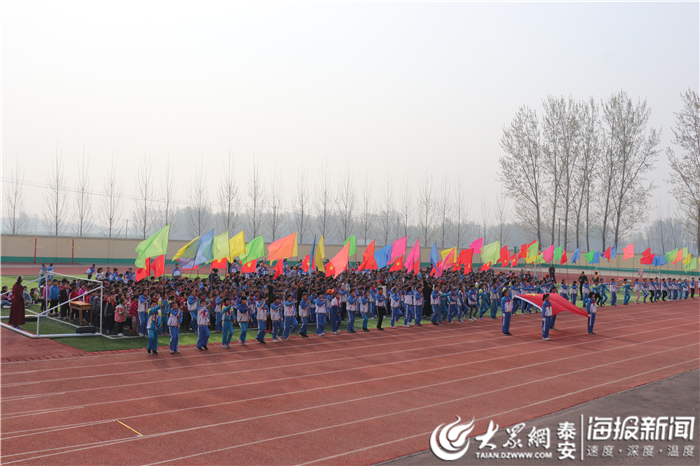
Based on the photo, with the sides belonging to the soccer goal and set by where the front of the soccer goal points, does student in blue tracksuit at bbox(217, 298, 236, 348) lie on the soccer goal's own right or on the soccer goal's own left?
on the soccer goal's own right

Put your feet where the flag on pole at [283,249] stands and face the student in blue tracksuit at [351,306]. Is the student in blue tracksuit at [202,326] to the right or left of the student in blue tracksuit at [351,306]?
right

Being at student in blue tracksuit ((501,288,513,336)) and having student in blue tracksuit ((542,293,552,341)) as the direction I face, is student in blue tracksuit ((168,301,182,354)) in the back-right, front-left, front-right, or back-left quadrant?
back-right

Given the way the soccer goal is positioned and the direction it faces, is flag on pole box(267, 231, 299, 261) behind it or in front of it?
in front

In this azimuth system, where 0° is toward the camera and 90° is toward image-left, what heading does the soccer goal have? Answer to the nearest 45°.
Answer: approximately 225°
